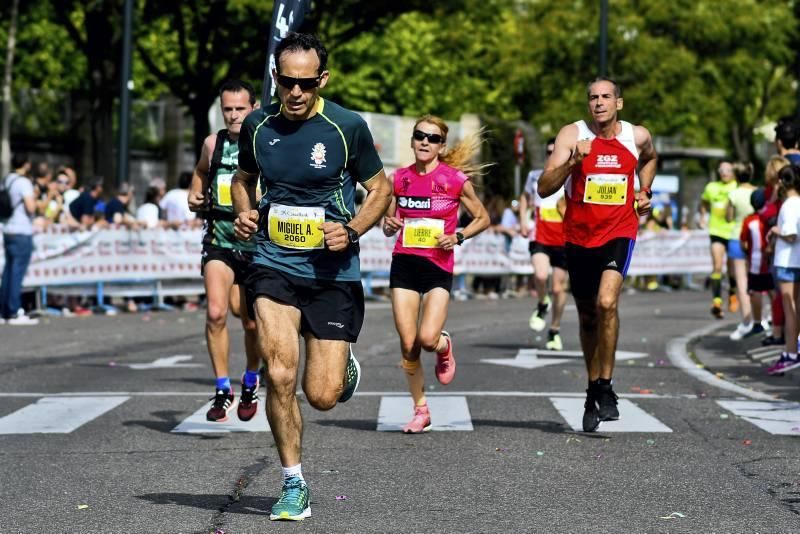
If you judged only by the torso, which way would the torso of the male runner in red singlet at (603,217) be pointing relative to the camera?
toward the camera

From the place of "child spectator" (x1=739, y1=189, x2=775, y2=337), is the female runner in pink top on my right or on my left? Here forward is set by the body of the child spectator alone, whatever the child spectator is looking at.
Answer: on my left

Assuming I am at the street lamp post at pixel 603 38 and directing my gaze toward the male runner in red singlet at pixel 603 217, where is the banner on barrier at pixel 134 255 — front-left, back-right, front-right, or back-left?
front-right

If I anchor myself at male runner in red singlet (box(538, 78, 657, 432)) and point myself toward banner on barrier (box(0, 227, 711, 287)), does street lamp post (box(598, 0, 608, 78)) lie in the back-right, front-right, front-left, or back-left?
front-right

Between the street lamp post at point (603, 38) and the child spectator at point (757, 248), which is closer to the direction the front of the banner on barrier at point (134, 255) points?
the child spectator

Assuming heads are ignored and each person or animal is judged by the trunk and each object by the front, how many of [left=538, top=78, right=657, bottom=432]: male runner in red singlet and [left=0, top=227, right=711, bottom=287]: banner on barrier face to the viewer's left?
0

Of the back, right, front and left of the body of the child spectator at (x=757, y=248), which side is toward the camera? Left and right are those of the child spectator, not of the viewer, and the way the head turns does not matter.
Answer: left

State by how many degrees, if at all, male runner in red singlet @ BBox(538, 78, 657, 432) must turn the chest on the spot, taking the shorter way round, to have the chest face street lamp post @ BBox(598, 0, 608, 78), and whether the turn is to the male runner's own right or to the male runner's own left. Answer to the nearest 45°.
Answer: approximately 180°

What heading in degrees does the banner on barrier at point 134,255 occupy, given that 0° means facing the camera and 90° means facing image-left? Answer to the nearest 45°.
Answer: approximately 0°
